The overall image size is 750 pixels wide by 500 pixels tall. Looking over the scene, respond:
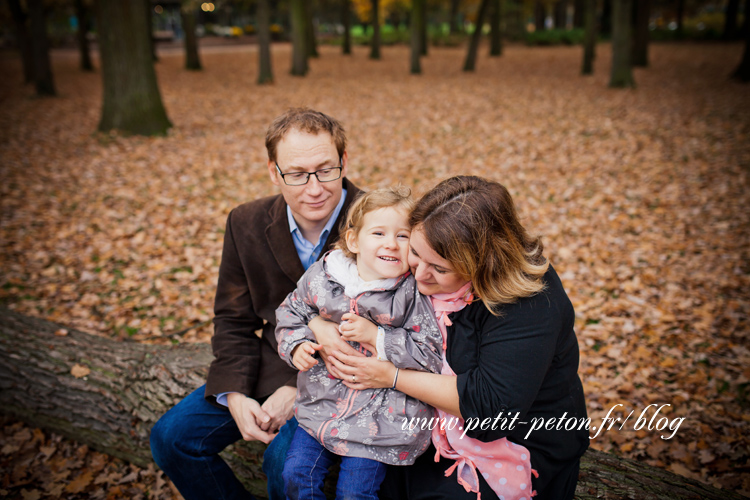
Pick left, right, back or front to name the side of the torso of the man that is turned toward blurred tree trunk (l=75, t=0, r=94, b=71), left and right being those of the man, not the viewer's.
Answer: back

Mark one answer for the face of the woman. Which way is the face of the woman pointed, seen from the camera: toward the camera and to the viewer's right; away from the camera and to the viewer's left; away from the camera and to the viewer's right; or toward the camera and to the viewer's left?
toward the camera and to the viewer's left

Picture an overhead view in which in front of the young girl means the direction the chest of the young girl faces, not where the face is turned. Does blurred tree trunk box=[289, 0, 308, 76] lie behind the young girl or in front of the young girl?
behind

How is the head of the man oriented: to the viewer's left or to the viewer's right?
to the viewer's right

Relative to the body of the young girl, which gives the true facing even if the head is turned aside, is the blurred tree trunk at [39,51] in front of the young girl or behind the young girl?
behind

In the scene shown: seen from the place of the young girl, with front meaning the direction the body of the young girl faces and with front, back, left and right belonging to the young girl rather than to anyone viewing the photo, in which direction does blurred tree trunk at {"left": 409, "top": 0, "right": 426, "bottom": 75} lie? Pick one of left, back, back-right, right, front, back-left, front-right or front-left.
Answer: back

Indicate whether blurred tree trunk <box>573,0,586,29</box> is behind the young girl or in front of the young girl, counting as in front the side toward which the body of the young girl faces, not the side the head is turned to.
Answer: behind

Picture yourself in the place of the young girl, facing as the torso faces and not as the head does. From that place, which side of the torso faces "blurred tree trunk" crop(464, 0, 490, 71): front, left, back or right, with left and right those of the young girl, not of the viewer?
back

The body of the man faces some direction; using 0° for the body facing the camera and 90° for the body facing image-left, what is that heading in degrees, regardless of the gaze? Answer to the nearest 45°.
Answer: approximately 0°
